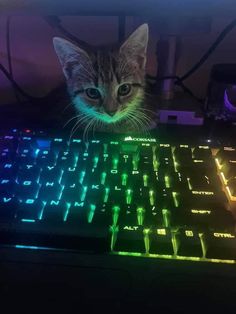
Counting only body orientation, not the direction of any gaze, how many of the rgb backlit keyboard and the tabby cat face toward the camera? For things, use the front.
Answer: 2

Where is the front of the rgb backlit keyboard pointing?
toward the camera

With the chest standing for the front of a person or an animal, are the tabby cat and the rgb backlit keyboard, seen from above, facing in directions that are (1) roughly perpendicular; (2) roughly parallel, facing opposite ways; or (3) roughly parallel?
roughly parallel

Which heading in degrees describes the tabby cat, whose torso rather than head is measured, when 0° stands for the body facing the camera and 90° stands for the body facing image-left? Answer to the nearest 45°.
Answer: approximately 0°
